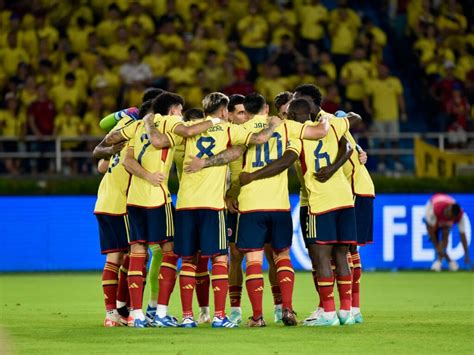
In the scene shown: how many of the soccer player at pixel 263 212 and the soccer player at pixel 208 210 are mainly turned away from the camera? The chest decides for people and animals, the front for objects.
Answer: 2

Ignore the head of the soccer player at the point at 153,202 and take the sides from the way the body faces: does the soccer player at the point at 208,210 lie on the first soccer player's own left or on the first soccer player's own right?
on the first soccer player's own right

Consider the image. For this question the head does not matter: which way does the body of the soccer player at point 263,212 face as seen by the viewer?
away from the camera

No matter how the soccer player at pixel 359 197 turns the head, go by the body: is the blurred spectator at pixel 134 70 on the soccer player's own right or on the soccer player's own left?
on the soccer player's own right

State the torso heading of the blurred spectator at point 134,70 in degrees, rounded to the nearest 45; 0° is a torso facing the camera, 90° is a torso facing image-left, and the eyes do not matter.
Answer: approximately 0°

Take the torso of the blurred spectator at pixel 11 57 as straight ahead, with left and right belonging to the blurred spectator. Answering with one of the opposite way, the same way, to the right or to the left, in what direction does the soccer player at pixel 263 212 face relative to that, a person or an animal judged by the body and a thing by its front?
the opposite way

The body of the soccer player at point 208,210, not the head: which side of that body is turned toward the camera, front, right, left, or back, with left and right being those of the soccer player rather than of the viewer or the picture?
back

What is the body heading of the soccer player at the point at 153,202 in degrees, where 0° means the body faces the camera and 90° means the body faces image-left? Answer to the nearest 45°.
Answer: approximately 225°

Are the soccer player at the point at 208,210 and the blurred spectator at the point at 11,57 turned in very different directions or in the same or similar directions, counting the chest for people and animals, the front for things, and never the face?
very different directions
